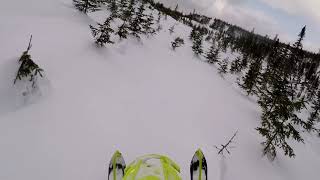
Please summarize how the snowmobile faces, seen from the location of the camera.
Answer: facing away from the viewer

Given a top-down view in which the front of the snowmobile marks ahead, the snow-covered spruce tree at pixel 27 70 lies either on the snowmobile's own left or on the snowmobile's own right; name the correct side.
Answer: on the snowmobile's own left
